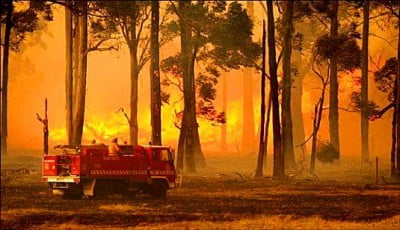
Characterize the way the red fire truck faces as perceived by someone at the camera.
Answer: facing away from the viewer and to the right of the viewer
